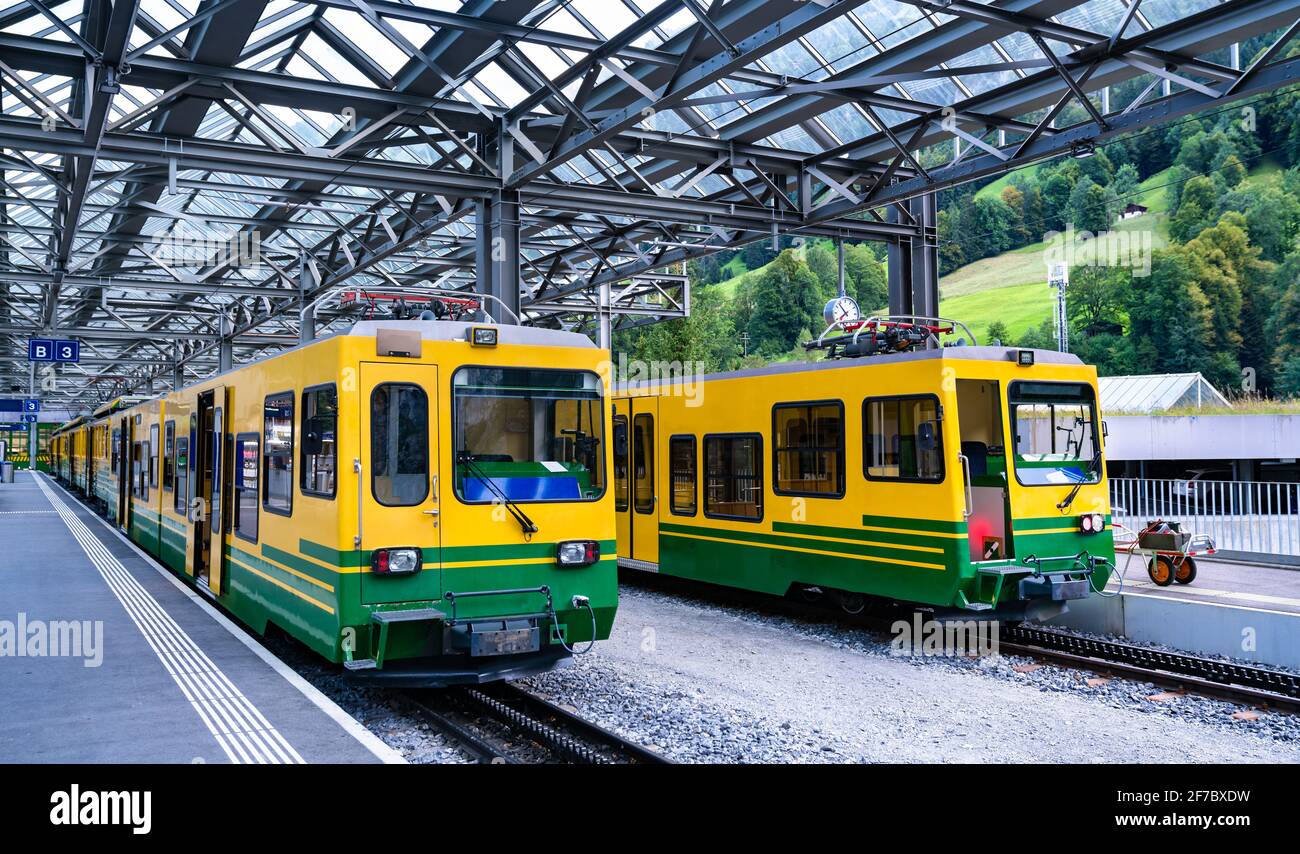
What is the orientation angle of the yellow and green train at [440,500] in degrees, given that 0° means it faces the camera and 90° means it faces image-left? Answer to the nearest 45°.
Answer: approximately 315°

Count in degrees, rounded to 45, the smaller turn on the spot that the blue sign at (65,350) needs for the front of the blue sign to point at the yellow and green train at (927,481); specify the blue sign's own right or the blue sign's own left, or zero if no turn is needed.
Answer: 0° — it already faces it

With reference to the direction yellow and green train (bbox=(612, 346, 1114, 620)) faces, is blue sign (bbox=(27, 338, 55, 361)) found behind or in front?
behind

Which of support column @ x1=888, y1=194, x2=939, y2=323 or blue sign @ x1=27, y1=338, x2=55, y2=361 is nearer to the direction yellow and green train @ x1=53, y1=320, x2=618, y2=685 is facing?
the support column

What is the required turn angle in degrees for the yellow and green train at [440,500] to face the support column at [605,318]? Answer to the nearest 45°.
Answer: approximately 135° to its left

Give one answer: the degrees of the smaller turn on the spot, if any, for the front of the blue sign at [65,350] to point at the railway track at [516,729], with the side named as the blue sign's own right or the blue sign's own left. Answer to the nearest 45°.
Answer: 0° — it already faces it

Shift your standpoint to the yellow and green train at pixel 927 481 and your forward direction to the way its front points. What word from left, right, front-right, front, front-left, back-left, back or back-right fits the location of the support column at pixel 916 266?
back-left

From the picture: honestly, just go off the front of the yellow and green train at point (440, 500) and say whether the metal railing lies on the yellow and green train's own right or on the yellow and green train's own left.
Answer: on the yellow and green train's own left
